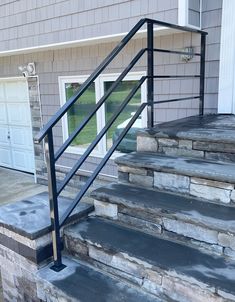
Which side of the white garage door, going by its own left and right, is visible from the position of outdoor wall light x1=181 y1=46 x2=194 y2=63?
left

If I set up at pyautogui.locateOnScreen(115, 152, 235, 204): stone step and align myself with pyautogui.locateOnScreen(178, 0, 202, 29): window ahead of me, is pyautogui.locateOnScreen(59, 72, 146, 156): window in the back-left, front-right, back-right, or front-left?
front-left

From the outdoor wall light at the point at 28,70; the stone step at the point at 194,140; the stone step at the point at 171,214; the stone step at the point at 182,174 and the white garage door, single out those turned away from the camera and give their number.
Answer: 0

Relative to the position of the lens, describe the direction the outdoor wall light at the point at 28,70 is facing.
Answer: facing the viewer and to the left of the viewer

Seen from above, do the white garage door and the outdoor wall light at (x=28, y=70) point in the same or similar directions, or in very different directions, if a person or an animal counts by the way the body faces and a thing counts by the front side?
same or similar directions

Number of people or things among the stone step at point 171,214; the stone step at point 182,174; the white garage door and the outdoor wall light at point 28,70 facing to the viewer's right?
0

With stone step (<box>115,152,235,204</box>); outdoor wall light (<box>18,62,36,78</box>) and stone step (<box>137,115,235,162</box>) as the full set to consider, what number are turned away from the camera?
0

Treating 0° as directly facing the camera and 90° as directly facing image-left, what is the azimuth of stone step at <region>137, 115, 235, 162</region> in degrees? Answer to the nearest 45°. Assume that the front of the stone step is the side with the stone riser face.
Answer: approximately 45°

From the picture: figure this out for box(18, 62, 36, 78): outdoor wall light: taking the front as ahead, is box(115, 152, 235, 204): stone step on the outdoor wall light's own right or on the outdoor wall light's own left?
on the outdoor wall light's own left

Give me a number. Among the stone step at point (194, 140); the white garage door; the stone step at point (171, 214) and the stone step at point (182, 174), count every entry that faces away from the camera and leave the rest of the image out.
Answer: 0

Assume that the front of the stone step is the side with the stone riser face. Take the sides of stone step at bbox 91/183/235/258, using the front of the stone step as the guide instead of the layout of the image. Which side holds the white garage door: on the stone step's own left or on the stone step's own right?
on the stone step's own right
